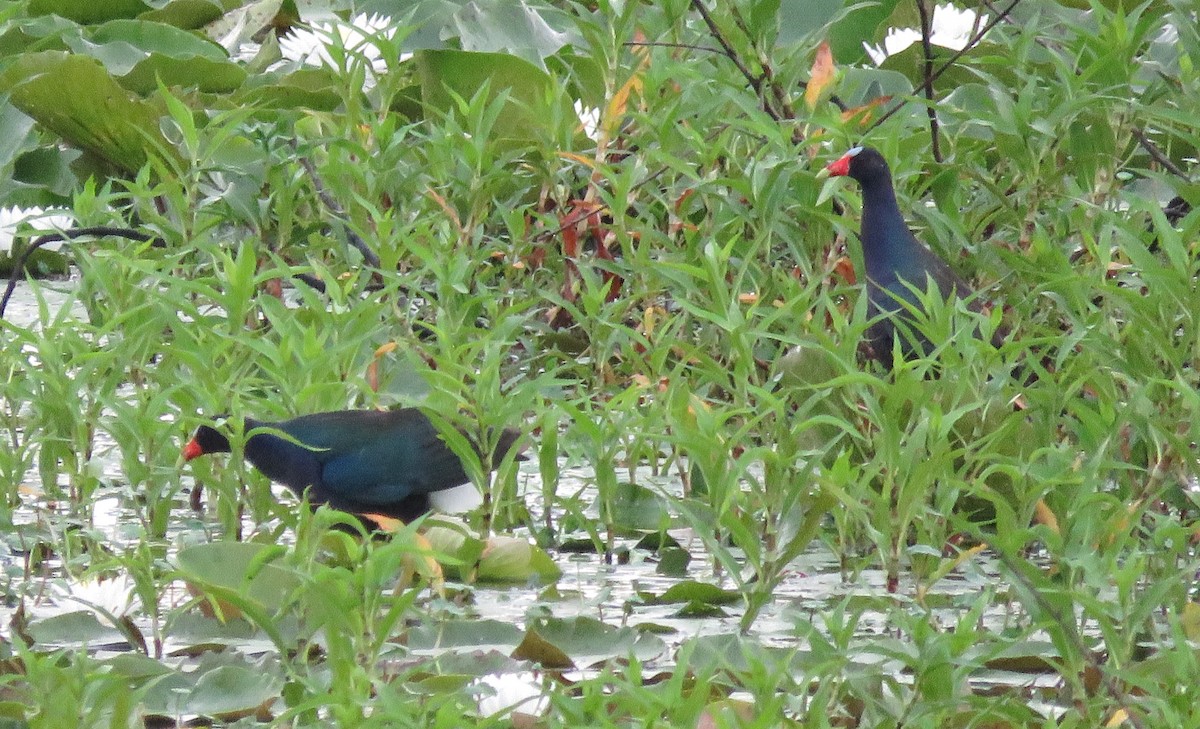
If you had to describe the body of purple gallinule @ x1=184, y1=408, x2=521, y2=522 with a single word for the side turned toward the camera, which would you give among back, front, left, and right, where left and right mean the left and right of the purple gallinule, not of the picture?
left

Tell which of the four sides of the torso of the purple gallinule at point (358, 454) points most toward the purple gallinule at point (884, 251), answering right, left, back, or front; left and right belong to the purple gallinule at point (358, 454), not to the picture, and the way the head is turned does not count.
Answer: back

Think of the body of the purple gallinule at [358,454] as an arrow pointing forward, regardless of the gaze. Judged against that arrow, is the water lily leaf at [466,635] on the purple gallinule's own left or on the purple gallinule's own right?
on the purple gallinule's own left

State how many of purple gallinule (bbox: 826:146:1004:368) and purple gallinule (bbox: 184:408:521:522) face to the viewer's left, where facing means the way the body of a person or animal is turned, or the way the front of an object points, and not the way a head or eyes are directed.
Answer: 2

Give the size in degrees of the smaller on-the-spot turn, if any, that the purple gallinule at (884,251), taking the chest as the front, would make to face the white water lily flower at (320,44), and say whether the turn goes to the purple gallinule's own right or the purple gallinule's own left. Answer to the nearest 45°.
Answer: approximately 45° to the purple gallinule's own right

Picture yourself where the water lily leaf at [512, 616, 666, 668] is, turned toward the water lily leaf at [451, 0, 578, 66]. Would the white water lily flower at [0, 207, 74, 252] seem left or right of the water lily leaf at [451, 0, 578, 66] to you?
left

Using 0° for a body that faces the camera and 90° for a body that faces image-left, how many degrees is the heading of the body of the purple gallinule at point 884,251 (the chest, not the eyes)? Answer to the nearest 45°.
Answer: approximately 90°

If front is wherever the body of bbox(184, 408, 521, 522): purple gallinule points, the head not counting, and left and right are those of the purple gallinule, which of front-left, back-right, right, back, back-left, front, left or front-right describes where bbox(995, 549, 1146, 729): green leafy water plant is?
back-left

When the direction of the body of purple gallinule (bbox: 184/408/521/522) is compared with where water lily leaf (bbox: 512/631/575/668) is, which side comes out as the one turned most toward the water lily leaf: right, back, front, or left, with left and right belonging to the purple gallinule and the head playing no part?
left
